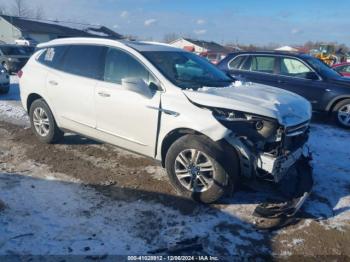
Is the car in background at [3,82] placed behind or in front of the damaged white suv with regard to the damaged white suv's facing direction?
behind

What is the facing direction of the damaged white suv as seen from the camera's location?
facing the viewer and to the right of the viewer

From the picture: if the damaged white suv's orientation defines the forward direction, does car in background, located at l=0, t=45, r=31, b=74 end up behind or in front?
behind

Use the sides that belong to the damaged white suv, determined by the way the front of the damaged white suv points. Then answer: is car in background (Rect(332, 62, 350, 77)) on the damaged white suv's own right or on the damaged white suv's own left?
on the damaged white suv's own left

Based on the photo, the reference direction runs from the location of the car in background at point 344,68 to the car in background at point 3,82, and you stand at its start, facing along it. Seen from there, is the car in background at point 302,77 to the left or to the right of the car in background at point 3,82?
left

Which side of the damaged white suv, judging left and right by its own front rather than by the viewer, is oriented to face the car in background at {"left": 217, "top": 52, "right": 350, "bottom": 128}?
left
